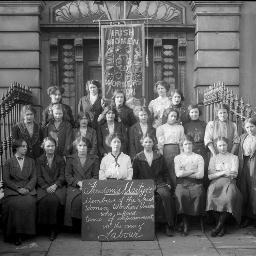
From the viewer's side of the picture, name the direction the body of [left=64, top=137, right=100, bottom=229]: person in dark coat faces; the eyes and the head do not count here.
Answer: toward the camera

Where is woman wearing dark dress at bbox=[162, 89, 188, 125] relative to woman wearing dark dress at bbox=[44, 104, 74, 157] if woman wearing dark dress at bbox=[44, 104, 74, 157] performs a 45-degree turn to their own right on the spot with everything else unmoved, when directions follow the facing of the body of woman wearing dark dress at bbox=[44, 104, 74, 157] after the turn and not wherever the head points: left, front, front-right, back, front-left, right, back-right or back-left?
back-left

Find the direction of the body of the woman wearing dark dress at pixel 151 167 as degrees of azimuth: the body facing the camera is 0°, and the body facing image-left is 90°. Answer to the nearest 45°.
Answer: approximately 0°

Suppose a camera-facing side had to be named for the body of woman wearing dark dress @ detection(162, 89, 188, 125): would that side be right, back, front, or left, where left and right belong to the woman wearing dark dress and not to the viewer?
front

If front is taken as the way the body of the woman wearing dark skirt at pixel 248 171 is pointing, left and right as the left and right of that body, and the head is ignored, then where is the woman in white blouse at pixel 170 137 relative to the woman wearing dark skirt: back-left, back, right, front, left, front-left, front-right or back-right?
right

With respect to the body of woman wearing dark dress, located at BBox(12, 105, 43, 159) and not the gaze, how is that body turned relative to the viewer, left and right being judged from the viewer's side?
facing the viewer

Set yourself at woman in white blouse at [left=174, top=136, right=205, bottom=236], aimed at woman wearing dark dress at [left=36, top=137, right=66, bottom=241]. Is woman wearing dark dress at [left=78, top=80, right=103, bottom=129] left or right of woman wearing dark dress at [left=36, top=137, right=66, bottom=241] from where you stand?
right

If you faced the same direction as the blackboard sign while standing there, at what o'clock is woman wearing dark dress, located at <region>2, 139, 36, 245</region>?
The woman wearing dark dress is roughly at 3 o'clock from the blackboard sign.

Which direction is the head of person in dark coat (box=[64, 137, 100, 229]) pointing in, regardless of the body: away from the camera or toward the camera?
toward the camera

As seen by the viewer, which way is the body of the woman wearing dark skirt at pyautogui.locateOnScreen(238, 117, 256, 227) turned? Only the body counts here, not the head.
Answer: toward the camera
